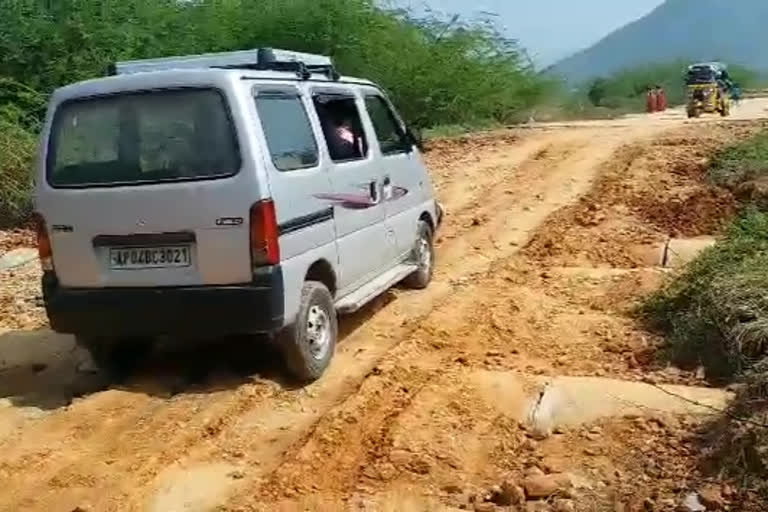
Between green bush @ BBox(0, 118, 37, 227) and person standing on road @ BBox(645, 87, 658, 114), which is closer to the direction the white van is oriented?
the person standing on road

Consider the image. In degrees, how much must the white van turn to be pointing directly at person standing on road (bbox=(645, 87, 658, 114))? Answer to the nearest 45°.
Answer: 0° — it already faces them

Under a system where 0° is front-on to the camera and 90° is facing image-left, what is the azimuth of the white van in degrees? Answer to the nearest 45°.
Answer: approximately 225°
